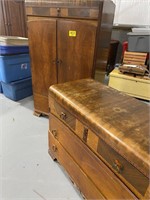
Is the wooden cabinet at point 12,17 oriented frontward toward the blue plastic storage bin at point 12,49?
yes

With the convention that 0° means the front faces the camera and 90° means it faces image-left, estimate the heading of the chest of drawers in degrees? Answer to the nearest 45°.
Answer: approximately 45°

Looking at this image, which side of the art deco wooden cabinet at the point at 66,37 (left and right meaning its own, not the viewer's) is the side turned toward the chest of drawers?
front

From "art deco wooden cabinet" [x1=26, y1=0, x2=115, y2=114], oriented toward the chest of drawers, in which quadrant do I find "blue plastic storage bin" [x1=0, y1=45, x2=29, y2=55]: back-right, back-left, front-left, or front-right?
back-right

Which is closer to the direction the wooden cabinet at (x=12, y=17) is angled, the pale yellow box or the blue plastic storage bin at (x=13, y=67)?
the blue plastic storage bin

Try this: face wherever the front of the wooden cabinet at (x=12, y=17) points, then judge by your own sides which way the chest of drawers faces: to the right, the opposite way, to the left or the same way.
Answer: to the right

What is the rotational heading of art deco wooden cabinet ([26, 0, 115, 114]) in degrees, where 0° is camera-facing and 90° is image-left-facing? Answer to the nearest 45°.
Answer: approximately 0°

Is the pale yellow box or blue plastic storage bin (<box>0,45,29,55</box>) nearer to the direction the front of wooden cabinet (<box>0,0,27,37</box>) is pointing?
the blue plastic storage bin

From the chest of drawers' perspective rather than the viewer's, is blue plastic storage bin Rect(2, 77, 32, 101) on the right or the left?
on its right

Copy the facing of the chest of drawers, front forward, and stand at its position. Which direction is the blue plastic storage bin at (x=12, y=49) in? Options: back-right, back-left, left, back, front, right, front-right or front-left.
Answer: right

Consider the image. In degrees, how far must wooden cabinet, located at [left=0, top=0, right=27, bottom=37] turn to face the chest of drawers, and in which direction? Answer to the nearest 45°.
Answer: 0° — it already faces it

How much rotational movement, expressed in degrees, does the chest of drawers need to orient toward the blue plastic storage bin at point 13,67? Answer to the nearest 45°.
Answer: approximately 90° to its right

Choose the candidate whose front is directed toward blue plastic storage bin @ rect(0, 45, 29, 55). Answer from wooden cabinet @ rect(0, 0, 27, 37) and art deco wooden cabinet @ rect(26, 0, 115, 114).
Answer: the wooden cabinet

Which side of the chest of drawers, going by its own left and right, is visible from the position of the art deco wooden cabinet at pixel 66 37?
right

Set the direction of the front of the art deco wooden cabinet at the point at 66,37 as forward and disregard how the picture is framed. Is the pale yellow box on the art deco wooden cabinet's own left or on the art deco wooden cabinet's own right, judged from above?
on the art deco wooden cabinet's own left

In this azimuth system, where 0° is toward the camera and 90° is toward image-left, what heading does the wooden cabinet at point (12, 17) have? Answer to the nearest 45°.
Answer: approximately 0°

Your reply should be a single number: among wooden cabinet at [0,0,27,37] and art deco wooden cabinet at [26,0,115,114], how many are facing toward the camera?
2
